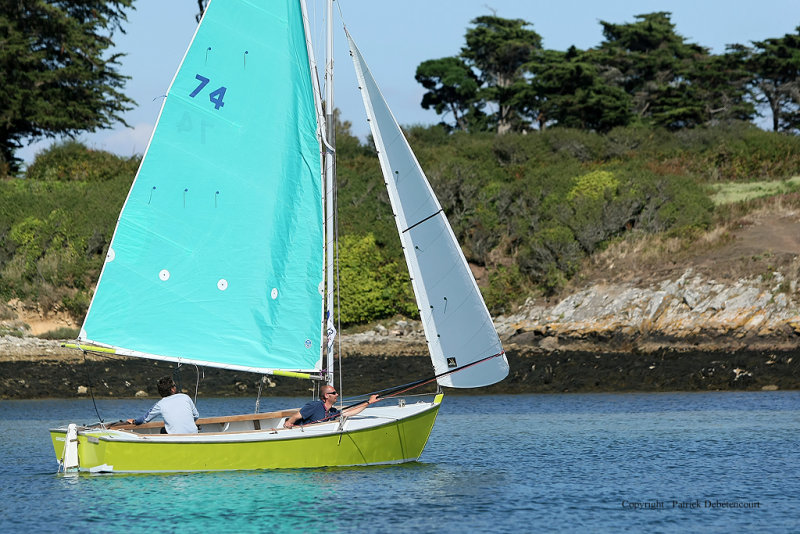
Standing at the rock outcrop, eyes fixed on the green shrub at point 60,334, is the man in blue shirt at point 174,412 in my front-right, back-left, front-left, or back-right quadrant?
front-left

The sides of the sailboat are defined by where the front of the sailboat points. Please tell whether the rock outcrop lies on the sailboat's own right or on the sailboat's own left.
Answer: on the sailboat's own left

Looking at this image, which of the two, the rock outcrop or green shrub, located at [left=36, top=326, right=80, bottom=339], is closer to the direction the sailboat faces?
the rock outcrop

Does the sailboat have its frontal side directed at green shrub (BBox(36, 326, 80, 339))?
no

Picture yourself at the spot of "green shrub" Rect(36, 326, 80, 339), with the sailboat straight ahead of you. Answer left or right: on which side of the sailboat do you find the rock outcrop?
left

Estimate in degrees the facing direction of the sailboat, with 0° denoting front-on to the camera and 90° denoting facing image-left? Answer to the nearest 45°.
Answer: approximately 270°
